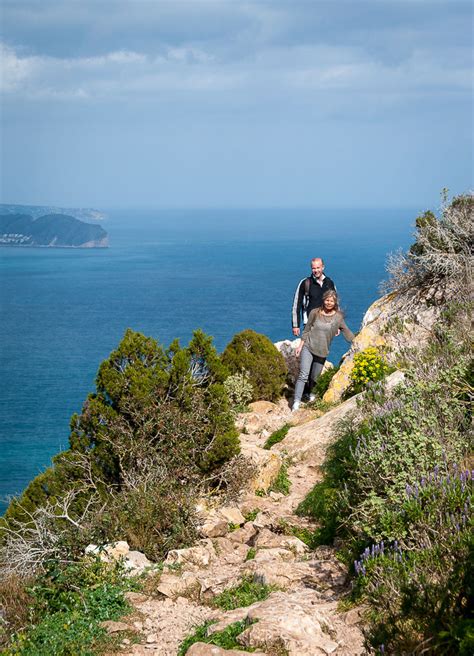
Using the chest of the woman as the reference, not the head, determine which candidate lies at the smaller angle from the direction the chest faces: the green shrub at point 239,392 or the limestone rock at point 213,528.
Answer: the limestone rock

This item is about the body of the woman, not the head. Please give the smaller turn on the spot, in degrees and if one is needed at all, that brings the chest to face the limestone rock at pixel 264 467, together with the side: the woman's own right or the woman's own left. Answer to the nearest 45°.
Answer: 0° — they already face it

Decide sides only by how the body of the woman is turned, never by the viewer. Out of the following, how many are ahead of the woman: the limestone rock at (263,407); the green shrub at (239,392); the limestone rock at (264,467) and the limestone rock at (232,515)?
2

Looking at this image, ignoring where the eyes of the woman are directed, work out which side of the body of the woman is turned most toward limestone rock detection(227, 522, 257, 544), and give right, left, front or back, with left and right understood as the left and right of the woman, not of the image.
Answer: front

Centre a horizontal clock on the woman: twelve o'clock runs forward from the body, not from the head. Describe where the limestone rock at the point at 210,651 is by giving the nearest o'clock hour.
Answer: The limestone rock is roughly at 12 o'clock from the woman.

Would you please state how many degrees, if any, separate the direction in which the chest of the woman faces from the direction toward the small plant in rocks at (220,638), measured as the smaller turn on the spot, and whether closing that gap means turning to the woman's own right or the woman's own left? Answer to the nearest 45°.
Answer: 0° — they already face it

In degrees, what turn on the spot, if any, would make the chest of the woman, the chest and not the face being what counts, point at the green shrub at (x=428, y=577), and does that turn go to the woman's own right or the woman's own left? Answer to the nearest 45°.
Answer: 0° — they already face it

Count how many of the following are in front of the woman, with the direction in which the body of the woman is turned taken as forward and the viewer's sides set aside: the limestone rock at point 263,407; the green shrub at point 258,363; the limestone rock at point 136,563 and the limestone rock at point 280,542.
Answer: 2

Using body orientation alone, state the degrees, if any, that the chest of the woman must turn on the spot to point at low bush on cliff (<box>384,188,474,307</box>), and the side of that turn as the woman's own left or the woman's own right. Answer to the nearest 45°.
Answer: approximately 135° to the woman's own left

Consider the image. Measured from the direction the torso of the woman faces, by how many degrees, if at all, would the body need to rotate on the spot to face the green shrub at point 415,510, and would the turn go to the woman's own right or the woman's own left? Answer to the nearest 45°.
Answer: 0° — they already face it

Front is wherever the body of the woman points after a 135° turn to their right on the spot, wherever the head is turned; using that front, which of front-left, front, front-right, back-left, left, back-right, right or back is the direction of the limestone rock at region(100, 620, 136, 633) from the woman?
back-left

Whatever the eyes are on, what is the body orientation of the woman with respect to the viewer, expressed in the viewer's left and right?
facing the viewer

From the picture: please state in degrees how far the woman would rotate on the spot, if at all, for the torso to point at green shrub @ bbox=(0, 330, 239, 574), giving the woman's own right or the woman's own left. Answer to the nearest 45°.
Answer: approximately 45° to the woman's own right

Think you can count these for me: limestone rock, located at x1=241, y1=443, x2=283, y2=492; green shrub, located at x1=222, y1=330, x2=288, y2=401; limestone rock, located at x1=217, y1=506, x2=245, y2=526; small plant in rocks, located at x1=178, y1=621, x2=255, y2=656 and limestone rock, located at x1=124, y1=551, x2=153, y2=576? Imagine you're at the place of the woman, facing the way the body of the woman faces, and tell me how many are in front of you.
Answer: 4

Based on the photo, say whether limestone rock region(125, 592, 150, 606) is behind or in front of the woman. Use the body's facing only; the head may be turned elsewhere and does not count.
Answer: in front
